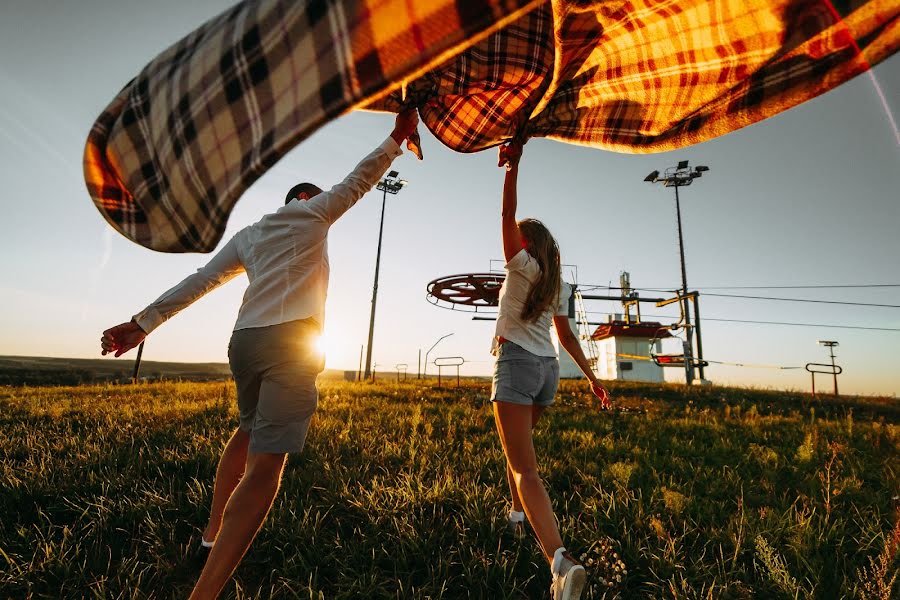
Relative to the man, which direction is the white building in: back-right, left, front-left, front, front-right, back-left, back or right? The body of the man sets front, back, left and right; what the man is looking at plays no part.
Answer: front-right

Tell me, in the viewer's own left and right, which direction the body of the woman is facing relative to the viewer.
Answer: facing away from the viewer and to the left of the viewer

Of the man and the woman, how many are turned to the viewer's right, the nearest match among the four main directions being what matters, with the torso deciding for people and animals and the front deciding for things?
0

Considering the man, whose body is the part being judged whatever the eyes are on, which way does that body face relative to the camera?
away from the camera

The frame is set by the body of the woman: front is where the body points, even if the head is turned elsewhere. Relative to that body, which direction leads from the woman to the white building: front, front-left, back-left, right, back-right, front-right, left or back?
front-right

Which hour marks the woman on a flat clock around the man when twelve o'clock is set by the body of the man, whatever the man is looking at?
The woman is roughly at 3 o'clock from the man.

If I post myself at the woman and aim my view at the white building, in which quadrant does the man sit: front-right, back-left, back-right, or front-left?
back-left

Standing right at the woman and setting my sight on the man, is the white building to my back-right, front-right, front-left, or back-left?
back-right

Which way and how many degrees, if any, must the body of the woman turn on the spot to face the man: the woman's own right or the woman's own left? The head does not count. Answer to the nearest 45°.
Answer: approximately 90° to the woman's own left

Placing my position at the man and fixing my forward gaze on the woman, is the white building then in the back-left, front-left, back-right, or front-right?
front-left
